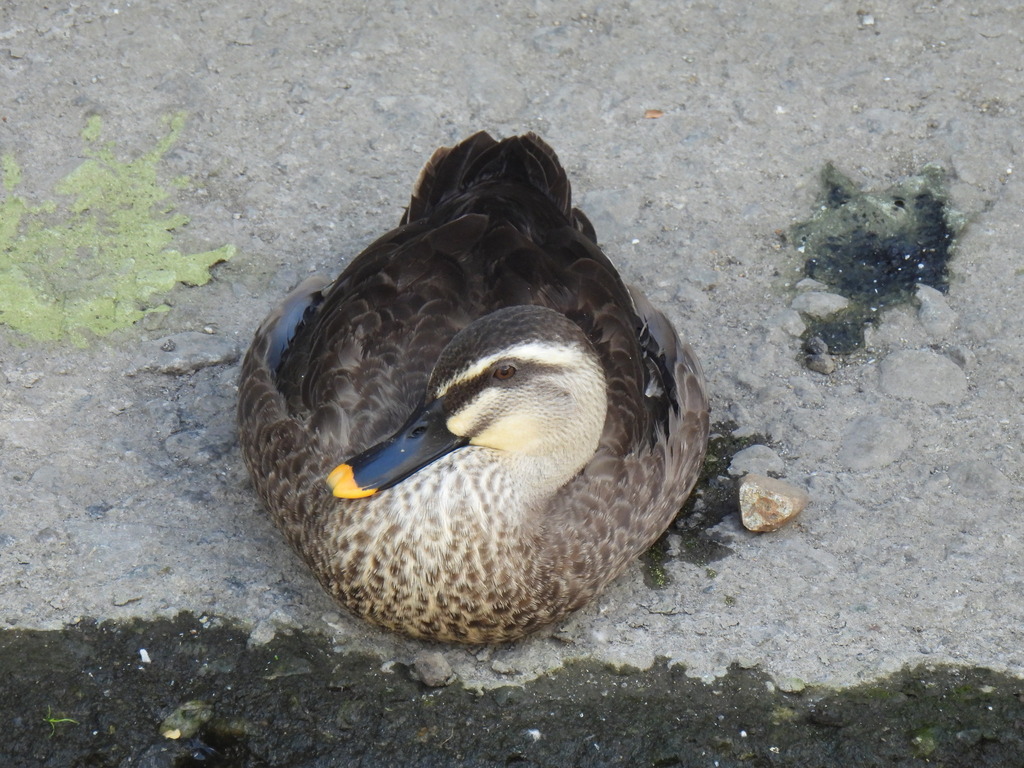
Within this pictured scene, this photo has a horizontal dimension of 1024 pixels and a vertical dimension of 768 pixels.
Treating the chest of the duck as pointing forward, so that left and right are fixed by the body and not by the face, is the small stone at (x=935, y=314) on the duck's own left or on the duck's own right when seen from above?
on the duck's own left

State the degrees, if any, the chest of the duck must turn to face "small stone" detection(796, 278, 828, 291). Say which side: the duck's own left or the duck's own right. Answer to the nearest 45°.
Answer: approximately 135° to the duck's own left

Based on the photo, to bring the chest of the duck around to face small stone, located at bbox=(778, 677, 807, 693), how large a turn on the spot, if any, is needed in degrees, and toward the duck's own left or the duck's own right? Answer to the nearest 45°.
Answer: approximately 45° to the duck's own left

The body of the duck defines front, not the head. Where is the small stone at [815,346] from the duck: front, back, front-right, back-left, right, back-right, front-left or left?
back-left

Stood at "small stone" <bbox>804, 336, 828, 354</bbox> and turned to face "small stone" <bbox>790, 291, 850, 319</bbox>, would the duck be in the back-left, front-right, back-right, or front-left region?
back-left

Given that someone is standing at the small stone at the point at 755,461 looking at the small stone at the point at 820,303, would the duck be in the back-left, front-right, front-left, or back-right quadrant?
back-left

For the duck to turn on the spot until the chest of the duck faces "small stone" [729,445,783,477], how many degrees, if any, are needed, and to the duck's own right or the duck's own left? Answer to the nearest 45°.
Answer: approximately 135° to the duck's own left

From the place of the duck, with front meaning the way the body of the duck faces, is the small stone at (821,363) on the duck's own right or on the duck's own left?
on the duck's own left

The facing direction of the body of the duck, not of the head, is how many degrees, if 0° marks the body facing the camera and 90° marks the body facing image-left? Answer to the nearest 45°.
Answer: approximately 0°

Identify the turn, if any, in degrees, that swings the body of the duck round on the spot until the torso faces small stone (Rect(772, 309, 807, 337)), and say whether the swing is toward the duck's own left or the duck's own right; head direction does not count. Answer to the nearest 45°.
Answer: approximately 135° to the duck's own left
